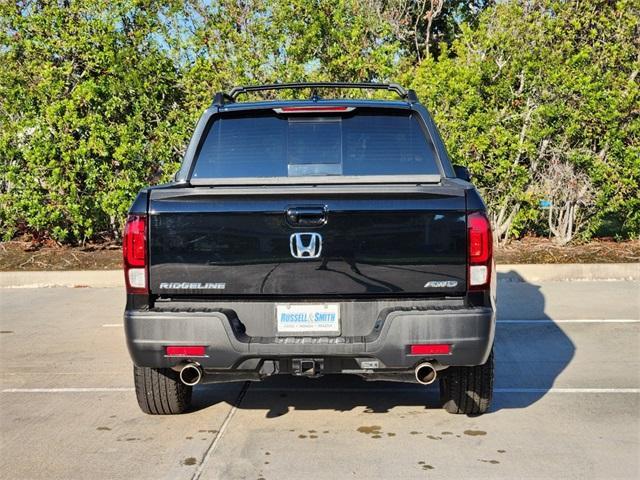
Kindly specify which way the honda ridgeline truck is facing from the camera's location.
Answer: facing away from the viewer
